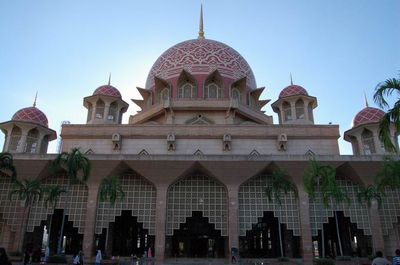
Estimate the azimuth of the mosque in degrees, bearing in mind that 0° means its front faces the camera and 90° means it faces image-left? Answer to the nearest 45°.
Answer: approximately 0°

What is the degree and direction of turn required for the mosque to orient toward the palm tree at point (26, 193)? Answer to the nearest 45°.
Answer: approximately 90° to its right

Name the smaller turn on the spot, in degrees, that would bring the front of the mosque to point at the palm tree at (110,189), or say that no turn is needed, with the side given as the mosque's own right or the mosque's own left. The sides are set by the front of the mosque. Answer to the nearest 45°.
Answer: approximately 45° to the mosque's own right

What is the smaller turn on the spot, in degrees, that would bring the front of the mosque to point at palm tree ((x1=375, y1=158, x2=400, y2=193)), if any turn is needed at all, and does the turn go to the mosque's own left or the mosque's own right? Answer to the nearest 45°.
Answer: approximately 45° to the mosque's own left

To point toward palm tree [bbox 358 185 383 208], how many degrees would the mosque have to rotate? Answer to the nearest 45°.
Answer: approximately 90° to its left
